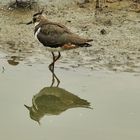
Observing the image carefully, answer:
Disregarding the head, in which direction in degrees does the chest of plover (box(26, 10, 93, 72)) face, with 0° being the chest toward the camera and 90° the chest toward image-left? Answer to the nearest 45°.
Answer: approximately 90°
